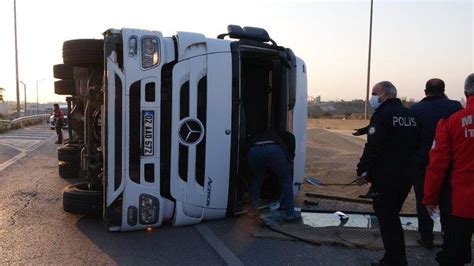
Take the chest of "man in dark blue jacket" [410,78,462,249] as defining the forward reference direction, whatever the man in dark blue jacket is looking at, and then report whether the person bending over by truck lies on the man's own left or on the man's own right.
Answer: on the man's own left

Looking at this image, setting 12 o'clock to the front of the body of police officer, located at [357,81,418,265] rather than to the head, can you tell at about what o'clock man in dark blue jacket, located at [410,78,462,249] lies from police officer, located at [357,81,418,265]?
man in dark blue jacket, located at [410,78,462,249] is roughly at 2 o'clock from police officer, located at [357,81,418,265].

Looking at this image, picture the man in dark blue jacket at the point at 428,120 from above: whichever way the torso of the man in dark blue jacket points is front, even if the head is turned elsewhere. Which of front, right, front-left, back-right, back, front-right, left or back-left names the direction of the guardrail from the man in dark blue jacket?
front-left

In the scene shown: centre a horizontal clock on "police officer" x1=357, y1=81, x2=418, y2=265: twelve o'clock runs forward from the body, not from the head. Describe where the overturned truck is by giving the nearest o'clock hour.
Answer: The overturned truck is roughly at 11 o'clock from the police officer.

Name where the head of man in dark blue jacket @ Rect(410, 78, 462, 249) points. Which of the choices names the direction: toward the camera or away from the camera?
away from the camera

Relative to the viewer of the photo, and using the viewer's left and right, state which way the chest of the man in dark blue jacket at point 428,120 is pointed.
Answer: facing away from the viewer

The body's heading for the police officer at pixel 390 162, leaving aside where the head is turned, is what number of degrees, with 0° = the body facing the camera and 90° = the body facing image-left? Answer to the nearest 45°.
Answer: approximately 135°
